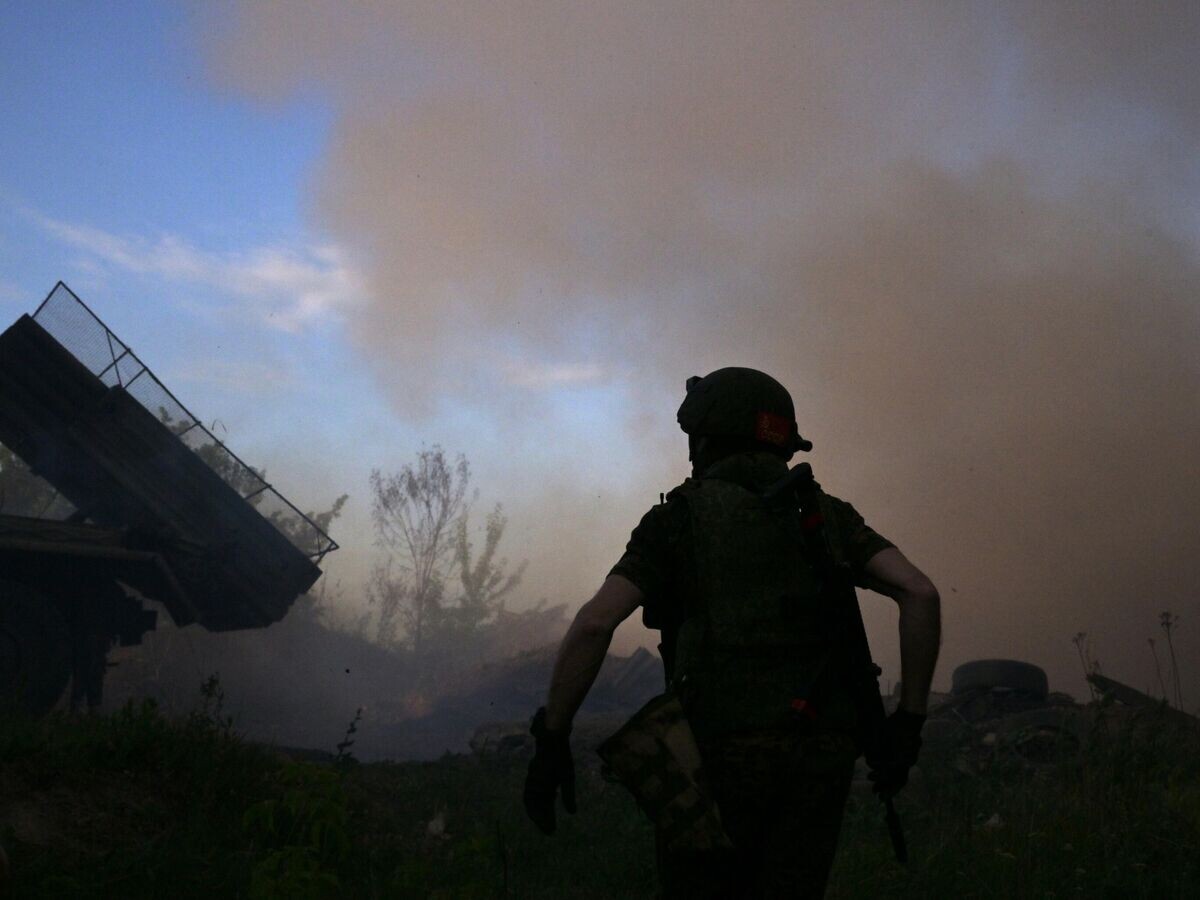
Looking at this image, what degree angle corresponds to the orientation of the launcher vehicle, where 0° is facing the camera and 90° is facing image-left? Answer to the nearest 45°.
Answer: approximately 90°

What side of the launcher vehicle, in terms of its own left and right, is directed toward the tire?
back
